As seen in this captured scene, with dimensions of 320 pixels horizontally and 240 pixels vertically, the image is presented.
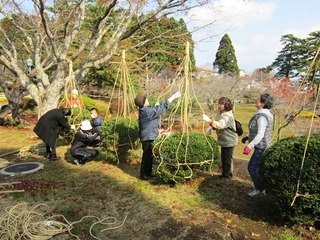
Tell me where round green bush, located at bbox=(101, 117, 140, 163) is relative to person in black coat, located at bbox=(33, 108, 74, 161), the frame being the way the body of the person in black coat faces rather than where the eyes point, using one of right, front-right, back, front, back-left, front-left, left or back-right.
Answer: front-right

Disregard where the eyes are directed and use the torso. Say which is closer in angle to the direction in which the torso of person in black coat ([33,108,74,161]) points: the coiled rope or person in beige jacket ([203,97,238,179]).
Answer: the person in beige jacket

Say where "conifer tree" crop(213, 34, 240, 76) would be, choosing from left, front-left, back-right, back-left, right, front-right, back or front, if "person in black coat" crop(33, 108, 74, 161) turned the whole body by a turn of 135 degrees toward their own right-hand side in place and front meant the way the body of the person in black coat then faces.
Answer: back

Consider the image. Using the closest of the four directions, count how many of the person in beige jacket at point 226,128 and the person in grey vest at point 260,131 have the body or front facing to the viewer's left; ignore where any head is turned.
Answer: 2

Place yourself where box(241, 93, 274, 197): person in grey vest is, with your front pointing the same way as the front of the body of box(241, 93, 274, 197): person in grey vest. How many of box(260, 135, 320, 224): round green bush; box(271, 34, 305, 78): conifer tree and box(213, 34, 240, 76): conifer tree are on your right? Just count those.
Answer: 2

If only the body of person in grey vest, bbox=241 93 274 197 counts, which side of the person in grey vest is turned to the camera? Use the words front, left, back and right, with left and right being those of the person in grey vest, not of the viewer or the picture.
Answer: left

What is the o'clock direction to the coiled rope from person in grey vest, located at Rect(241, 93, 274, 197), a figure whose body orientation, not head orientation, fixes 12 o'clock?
The coiled rope is roughly at 11 o'clock from the person in grey vest.

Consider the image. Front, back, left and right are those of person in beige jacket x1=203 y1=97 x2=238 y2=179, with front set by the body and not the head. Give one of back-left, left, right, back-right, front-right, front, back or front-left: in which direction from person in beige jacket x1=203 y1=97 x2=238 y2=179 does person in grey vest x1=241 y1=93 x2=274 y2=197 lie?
back-left

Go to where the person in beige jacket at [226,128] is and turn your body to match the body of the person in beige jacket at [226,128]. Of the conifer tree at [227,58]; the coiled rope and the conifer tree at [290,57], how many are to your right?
2

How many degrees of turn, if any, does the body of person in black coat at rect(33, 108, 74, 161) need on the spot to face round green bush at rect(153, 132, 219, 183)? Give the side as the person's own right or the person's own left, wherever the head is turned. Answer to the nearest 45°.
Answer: approximately 45° to the person's own right

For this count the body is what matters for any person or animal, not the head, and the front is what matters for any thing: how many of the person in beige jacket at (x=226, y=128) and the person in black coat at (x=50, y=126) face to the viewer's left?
1

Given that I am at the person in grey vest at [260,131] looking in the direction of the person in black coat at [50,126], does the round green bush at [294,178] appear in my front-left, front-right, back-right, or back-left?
back-left

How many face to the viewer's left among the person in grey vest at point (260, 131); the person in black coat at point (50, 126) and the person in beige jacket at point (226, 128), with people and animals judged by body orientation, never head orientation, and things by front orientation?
2

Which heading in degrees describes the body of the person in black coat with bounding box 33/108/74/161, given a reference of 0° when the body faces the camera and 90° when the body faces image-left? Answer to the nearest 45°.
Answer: approximately 270°

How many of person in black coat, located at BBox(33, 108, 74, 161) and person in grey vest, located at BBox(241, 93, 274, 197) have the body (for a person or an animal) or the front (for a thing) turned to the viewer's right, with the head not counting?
1

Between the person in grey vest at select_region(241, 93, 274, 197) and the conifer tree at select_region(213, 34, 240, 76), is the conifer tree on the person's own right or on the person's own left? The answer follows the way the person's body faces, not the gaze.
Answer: on the person's own right

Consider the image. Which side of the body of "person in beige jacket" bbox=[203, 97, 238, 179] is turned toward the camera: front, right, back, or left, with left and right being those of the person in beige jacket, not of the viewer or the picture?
left

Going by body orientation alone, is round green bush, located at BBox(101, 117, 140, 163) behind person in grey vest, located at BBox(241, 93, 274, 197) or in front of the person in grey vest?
in front

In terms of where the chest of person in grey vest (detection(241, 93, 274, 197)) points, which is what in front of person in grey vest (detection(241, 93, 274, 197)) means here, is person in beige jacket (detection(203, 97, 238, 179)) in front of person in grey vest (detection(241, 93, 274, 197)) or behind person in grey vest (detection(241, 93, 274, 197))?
in front
